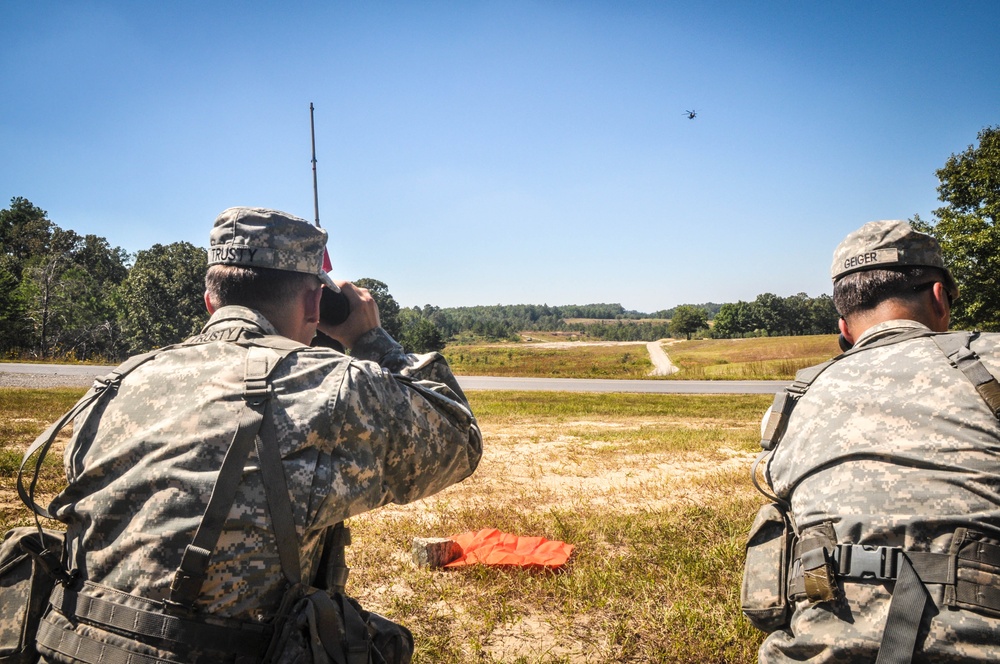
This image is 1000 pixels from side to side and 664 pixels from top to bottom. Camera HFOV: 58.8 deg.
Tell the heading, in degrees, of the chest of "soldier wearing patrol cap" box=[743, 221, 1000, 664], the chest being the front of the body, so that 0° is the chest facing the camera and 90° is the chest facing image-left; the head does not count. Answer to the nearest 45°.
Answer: approximately 180°

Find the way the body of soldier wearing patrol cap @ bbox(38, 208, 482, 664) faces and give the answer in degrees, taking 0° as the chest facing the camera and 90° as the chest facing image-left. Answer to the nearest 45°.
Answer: approximately 225°

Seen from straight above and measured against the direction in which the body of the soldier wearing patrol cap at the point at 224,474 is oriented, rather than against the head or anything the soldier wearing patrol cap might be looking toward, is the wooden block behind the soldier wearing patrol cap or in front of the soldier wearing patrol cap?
in front

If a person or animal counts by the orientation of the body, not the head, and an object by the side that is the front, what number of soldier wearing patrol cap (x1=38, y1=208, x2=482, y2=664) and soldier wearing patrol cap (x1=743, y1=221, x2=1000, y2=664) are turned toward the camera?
0

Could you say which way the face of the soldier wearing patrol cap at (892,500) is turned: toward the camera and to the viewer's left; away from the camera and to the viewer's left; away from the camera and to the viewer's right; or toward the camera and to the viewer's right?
away from the camera and to the viewer's right

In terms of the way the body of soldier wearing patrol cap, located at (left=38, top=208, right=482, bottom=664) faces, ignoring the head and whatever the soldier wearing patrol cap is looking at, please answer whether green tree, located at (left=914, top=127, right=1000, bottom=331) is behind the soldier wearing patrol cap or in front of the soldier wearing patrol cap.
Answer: in front

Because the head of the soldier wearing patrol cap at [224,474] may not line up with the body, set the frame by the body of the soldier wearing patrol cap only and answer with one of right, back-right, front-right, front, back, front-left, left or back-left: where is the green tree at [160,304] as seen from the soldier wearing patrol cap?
front-left

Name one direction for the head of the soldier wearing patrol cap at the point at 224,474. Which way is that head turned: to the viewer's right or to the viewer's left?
to the viewer's right

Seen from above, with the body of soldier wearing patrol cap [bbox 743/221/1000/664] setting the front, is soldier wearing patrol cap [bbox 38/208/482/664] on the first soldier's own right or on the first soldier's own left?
on the first soldier's own left

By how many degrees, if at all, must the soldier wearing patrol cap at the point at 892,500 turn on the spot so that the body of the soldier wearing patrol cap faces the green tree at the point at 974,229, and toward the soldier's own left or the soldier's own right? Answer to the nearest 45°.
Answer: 0° — they already face it
